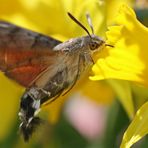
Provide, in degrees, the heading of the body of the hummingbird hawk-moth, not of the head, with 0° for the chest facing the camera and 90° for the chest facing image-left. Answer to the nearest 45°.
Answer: approximately 270°
